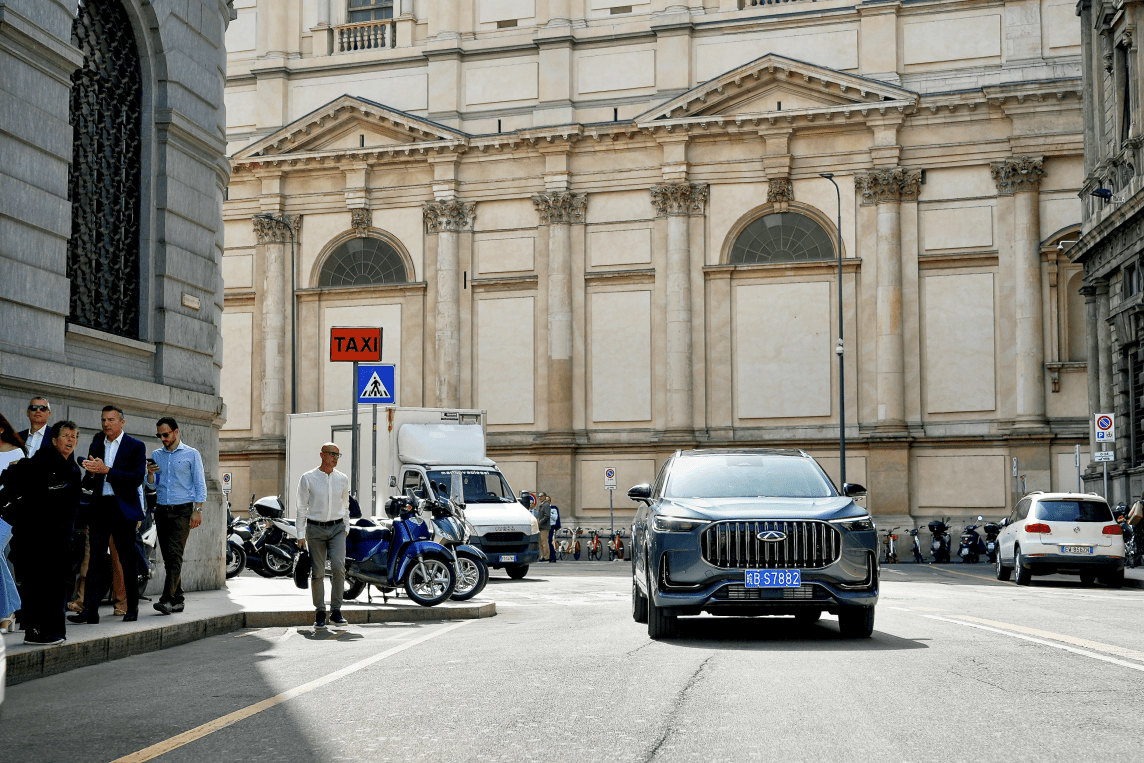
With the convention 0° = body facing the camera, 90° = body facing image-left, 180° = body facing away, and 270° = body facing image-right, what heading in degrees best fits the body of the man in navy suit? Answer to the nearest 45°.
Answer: approximately 45°

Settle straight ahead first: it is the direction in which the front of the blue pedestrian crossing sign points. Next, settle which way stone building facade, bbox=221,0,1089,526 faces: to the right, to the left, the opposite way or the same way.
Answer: the same way

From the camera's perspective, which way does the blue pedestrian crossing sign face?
toward the camera

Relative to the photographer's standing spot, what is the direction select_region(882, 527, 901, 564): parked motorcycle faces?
facing the viewer

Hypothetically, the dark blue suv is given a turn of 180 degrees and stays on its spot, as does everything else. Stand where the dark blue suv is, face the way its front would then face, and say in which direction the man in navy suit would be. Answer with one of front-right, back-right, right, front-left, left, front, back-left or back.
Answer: left

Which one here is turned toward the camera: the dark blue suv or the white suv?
the dark blue suv

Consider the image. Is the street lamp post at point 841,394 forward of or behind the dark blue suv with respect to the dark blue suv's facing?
behind

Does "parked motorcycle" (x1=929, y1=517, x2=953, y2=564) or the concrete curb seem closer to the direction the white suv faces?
the parked motorcycle

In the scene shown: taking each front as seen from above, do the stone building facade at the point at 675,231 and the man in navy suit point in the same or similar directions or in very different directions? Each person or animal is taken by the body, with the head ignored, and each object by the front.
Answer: same or similar directions

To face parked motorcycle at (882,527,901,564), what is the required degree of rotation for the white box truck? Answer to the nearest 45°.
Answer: approximately 90° to its left

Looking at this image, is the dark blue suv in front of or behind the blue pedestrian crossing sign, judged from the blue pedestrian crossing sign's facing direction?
in front

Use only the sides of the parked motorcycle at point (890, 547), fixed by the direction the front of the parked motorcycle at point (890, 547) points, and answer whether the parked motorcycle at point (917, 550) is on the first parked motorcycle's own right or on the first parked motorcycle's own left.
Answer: on the first parked motorcycle's own left

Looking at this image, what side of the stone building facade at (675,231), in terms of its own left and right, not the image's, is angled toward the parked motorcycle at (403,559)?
front

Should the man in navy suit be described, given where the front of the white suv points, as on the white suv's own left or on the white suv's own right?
on the white suv's own left

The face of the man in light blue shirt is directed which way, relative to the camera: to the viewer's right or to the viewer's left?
to the viewer's left
